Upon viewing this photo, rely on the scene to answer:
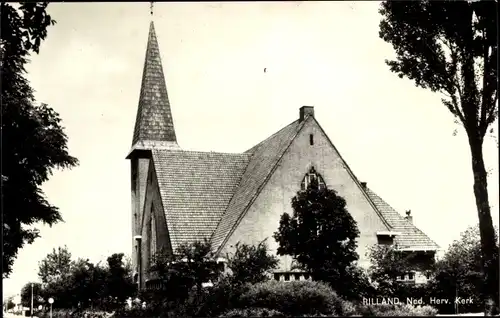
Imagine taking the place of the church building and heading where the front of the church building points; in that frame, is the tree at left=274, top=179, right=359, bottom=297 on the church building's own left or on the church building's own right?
on the church building's own left

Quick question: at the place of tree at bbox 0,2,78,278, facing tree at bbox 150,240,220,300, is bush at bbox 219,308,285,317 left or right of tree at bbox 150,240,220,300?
right

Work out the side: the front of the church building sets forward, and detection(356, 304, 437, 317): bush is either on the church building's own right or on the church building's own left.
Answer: on the church building's own left
